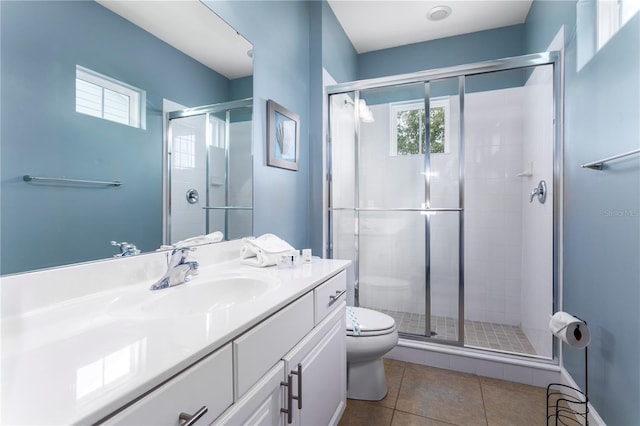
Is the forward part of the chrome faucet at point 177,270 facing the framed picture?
no

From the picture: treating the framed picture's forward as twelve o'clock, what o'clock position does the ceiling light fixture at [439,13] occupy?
The ceiling light fixture is roughly at 10 o'clock from the framed picture.

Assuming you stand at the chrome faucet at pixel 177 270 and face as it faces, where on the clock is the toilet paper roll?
The toilet paper roll is roughly at 11 o'clock from the chrome faucet.

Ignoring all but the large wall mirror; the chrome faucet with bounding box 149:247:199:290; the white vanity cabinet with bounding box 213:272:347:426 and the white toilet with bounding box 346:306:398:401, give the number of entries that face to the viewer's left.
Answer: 0

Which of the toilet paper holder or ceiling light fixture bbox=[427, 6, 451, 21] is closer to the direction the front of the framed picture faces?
the toilet paper holder

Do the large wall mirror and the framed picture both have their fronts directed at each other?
no

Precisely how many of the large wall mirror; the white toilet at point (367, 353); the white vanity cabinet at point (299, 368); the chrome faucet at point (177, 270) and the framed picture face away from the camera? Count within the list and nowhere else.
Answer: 0

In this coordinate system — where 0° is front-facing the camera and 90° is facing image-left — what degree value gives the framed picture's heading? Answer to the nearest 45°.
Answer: approximately 315°

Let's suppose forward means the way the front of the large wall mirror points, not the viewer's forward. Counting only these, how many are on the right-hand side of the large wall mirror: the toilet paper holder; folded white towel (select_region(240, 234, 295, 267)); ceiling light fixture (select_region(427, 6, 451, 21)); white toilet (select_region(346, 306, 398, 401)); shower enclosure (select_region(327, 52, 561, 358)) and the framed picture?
0

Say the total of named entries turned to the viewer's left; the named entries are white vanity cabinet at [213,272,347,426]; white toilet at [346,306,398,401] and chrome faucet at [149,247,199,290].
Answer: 0

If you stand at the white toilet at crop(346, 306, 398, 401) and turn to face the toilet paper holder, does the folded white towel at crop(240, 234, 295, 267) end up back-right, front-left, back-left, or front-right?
back-right

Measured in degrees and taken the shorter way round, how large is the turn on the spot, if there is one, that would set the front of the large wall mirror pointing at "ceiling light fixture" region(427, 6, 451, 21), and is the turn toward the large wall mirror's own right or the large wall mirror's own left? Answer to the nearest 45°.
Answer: approximately 45° to the large wall mirror's own left

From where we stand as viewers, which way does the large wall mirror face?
facing the viewer and to the right of the viewer

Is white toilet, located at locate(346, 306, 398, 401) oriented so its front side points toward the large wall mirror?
no

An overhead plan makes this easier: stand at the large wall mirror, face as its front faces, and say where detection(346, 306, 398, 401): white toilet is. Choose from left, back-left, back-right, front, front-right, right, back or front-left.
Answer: front-left

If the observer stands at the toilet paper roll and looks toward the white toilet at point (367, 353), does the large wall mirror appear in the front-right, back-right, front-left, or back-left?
front-left

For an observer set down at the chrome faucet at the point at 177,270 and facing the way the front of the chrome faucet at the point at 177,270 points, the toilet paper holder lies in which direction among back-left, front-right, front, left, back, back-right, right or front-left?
front-left

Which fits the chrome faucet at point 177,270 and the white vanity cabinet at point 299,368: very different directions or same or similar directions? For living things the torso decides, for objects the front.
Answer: same or similar directions
